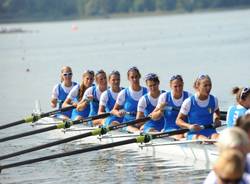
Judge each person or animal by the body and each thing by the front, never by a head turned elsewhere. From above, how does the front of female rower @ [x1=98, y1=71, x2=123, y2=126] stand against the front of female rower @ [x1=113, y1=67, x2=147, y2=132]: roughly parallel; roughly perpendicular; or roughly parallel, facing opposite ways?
roughly parallel

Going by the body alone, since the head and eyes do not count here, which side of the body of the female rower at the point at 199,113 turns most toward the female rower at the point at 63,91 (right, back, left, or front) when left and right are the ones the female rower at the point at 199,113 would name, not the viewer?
back

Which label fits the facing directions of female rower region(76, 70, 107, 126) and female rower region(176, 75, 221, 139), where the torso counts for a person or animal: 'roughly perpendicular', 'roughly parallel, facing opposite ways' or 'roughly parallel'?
roughly parallel

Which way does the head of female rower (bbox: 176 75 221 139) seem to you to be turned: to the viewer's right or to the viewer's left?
to the viewer's right

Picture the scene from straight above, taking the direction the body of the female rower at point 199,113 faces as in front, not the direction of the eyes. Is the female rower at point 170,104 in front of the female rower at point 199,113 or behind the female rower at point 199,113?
behind

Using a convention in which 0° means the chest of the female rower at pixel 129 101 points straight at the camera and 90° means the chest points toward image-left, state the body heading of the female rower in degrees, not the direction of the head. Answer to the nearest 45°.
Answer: approximately 315°

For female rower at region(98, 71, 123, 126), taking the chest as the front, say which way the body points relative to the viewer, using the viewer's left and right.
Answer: facing the viewer and to the right of the viewer

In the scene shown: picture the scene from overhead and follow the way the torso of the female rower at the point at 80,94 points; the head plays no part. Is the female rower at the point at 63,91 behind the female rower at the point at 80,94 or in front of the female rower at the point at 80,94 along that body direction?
behind
